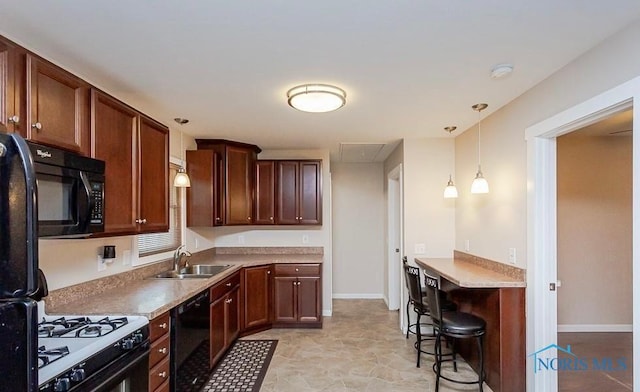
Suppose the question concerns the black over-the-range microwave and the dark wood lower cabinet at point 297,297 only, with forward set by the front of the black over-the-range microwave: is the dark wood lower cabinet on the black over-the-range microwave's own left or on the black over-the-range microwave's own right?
on the black over-the-range microwave's own left

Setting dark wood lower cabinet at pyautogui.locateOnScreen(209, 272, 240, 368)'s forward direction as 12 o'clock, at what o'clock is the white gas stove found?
The white gas stove is roughly at 2 o'clock from the dark wood lower cabinet.

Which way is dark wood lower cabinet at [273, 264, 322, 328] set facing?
toward the camera

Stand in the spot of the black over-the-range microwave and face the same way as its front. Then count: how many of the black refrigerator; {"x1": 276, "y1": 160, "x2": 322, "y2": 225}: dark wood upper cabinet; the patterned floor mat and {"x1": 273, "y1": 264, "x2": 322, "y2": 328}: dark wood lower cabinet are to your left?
3

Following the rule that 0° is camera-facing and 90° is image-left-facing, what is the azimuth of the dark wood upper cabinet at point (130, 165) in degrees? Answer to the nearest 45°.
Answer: approximately 315°

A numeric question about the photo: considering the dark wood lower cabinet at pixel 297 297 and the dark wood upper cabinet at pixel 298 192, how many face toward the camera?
2

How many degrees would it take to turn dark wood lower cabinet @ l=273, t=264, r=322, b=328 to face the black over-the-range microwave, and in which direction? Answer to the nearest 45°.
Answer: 0° — it already faces it

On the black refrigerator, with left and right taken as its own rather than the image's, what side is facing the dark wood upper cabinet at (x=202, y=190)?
left

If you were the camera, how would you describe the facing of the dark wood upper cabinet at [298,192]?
facing the viewer

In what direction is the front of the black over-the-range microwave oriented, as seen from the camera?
facing the viewer and to the right of the viewer

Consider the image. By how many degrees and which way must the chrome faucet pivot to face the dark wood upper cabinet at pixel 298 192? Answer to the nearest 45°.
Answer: approximately 45° to its left

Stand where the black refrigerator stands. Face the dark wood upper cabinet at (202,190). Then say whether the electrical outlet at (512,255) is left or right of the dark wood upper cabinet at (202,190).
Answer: right

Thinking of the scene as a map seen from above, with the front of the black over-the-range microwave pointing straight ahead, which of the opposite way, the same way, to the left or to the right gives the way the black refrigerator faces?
the same way

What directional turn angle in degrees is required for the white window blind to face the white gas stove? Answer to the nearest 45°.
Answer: approximately 45° to its right

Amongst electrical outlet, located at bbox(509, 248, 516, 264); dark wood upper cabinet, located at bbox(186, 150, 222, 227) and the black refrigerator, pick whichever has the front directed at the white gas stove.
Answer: the electrical outlet
